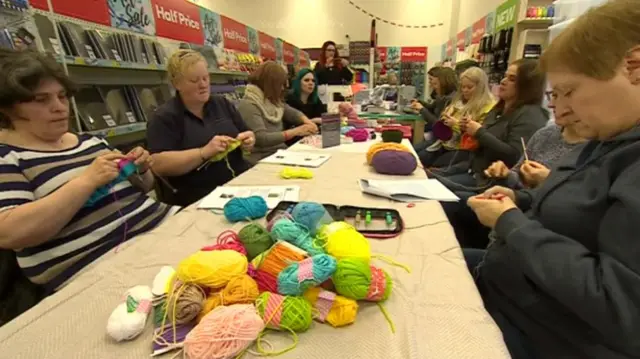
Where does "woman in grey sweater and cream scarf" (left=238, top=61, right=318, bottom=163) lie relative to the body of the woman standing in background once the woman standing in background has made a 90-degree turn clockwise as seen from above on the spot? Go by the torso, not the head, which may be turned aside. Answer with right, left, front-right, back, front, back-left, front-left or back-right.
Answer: left

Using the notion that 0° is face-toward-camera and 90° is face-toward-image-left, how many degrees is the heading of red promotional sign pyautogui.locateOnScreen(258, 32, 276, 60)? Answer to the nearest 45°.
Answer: approximately 315°

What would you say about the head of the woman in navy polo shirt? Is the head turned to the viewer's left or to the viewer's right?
to the viewer's right

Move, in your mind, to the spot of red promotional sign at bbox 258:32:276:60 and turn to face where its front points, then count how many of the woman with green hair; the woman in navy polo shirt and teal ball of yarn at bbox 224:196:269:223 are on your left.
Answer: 0

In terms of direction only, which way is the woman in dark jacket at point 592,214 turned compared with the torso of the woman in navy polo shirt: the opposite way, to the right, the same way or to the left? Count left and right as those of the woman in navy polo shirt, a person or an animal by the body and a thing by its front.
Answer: the opposite way

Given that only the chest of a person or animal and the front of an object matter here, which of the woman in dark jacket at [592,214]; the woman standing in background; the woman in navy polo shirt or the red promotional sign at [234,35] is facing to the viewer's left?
the woman in dark jacket

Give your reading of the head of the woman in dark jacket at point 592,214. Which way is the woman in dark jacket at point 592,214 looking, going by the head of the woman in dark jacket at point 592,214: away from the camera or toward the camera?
toward the camera

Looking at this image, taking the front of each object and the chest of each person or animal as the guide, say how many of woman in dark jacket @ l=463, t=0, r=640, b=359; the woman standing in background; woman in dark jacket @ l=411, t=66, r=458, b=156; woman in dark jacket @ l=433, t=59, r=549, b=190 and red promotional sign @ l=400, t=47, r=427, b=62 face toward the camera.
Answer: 2

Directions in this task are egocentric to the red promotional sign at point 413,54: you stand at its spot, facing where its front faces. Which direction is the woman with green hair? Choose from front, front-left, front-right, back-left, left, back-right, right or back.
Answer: front

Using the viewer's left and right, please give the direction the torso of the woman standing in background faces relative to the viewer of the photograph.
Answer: facing the viewer

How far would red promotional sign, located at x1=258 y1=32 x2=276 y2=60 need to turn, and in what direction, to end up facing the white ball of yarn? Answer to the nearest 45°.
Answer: approximately 45° to its right

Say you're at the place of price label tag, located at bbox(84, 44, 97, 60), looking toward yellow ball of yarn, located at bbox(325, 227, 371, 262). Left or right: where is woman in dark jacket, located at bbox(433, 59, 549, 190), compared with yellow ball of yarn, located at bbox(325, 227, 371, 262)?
left

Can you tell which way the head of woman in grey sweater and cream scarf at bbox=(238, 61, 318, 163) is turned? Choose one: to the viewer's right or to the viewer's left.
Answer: to the viewer's right

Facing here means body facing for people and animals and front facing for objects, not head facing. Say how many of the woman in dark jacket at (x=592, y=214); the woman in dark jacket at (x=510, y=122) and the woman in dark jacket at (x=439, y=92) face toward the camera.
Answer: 0

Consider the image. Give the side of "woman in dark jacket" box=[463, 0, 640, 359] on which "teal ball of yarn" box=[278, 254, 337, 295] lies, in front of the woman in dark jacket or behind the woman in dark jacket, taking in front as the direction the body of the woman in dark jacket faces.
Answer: in front

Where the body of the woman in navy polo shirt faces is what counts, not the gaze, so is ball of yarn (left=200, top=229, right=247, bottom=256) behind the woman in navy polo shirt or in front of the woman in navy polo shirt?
in front

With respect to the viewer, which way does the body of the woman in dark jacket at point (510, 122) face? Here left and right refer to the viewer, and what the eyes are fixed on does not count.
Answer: facing to the left of the viewer

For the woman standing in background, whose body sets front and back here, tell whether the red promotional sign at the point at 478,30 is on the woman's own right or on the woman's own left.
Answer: on the woman's own left

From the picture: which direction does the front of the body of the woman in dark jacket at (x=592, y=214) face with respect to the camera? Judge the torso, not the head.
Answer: to the viewer's left

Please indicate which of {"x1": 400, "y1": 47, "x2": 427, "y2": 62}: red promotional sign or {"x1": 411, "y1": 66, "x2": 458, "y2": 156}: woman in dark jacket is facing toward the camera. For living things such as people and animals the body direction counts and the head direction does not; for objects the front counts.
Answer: the red promotional sign

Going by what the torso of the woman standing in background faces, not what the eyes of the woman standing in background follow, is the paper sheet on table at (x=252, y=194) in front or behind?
in front

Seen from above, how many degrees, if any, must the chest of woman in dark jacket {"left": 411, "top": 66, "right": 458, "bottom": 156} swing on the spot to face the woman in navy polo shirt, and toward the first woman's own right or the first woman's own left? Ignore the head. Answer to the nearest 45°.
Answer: approximately 45° to the first woman's own left
